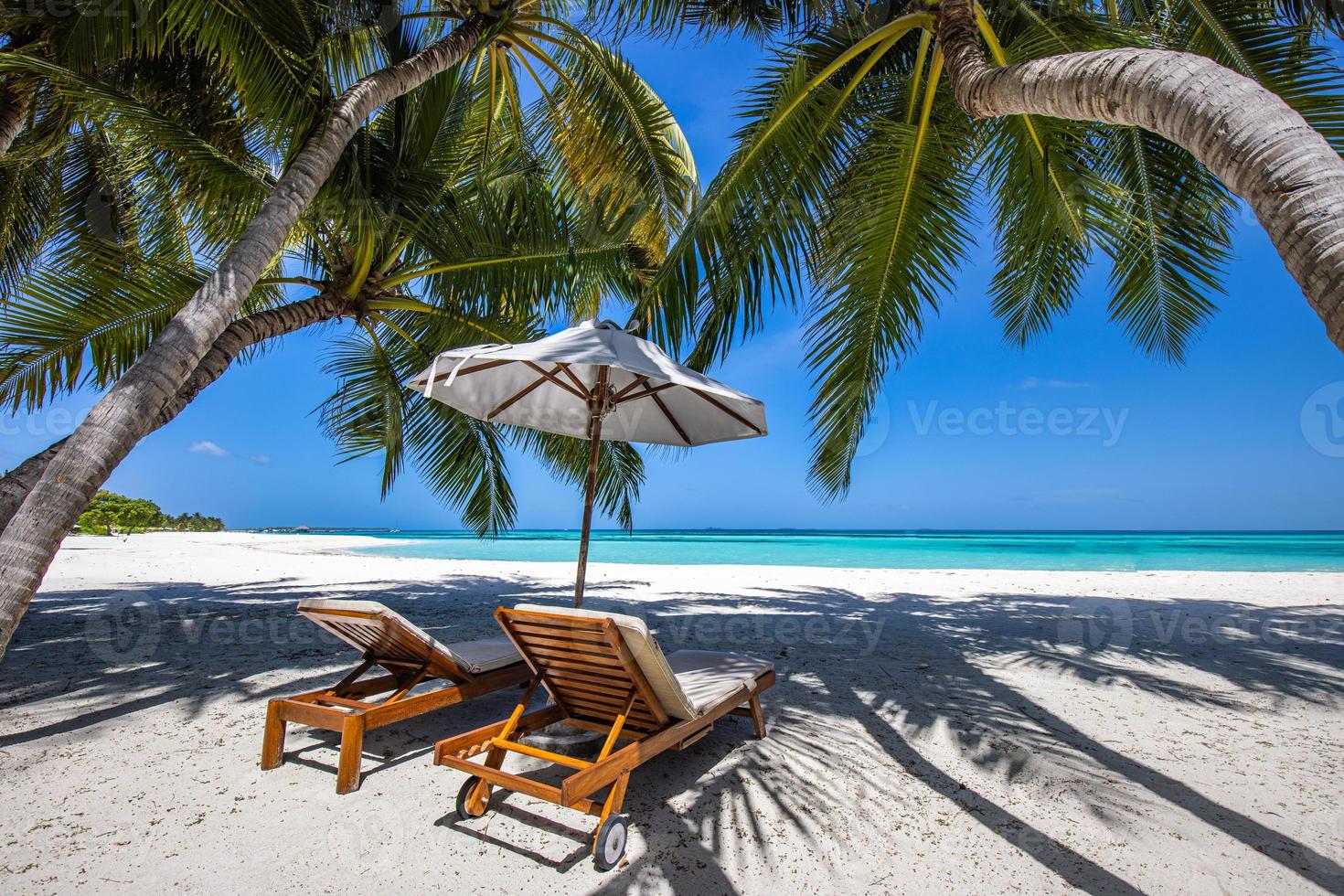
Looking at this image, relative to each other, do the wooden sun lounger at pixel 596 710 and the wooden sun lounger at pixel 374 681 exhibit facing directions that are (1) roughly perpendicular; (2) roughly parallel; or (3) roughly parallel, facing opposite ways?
roughly parallel
